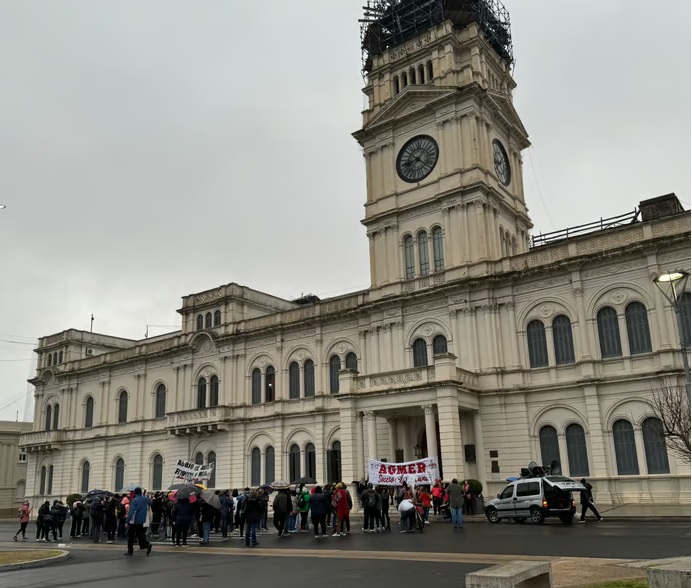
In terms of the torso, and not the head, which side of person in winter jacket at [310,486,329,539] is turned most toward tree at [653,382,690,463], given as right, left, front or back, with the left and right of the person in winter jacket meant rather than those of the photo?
right

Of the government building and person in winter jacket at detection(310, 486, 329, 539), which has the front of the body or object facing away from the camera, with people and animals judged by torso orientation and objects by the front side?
the person in winter jacket

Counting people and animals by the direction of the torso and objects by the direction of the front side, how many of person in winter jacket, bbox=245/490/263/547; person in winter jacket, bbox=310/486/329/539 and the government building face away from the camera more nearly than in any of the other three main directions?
2

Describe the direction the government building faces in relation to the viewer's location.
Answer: facing the viewer and to the left of the viewer

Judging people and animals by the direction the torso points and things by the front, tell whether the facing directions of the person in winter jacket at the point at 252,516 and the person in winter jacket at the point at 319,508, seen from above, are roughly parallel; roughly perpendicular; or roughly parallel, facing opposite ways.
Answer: roughly parallel

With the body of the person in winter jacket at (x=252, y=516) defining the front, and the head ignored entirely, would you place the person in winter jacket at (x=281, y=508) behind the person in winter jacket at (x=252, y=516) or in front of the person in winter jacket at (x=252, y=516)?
in front

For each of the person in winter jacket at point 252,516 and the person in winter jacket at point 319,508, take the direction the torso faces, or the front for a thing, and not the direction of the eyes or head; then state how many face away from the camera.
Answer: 2

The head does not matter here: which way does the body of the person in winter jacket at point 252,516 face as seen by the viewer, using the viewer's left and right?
facing away from the viewer

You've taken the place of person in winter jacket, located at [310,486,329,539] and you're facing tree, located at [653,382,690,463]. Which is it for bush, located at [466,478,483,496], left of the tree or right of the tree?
left

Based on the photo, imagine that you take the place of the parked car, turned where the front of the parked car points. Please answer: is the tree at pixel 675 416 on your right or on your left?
on your right

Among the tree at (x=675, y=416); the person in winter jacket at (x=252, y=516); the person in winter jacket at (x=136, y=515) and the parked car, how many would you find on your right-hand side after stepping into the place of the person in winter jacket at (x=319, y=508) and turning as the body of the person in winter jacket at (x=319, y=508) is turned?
2

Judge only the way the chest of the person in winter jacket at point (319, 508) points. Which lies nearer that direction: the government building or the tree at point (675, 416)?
the government building

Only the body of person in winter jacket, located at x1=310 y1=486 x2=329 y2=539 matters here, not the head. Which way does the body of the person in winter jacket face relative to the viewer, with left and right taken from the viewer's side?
facing away from the viewer

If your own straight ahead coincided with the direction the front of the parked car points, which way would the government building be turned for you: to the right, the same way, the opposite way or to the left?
to the left

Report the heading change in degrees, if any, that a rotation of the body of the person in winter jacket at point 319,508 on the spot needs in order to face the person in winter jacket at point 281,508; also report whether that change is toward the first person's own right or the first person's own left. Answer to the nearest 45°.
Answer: approximately 90° to the first person's own left
